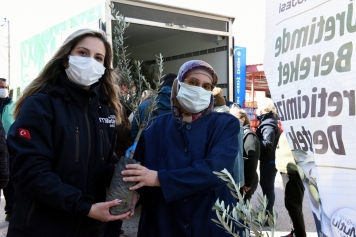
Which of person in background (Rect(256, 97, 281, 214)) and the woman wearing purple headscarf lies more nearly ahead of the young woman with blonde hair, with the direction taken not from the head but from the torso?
the woman wearing purple headscarf

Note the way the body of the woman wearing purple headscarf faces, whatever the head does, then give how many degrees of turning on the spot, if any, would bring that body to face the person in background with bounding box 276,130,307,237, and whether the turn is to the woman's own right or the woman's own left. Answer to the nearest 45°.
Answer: approximately 135° to the woman's own left

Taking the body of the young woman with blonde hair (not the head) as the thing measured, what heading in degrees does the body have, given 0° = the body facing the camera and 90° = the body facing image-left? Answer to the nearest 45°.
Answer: approximately 315°

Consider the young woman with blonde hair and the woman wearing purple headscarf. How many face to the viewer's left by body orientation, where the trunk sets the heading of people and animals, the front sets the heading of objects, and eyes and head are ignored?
0

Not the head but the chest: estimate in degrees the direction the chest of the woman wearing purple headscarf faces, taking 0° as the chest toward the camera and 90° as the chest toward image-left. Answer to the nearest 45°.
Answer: approximately 0°

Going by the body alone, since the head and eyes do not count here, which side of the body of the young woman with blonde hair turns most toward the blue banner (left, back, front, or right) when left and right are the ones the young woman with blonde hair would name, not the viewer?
left
